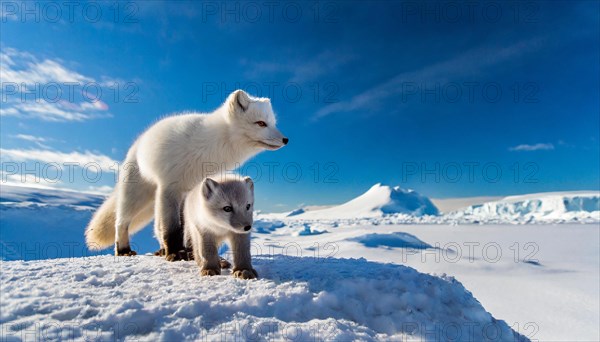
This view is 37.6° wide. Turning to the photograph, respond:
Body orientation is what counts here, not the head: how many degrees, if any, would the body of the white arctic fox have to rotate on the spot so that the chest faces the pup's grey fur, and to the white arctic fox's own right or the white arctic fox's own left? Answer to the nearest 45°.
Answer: approximately 90° to the white arctic fox's own right

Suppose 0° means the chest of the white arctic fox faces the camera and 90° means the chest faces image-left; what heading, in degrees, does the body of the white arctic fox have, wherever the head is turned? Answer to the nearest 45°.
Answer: approximately 270°
